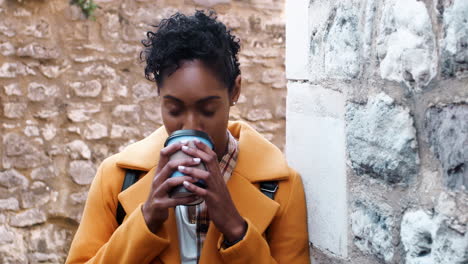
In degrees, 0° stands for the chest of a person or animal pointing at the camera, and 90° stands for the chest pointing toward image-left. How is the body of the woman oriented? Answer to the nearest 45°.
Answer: approximately 0°
